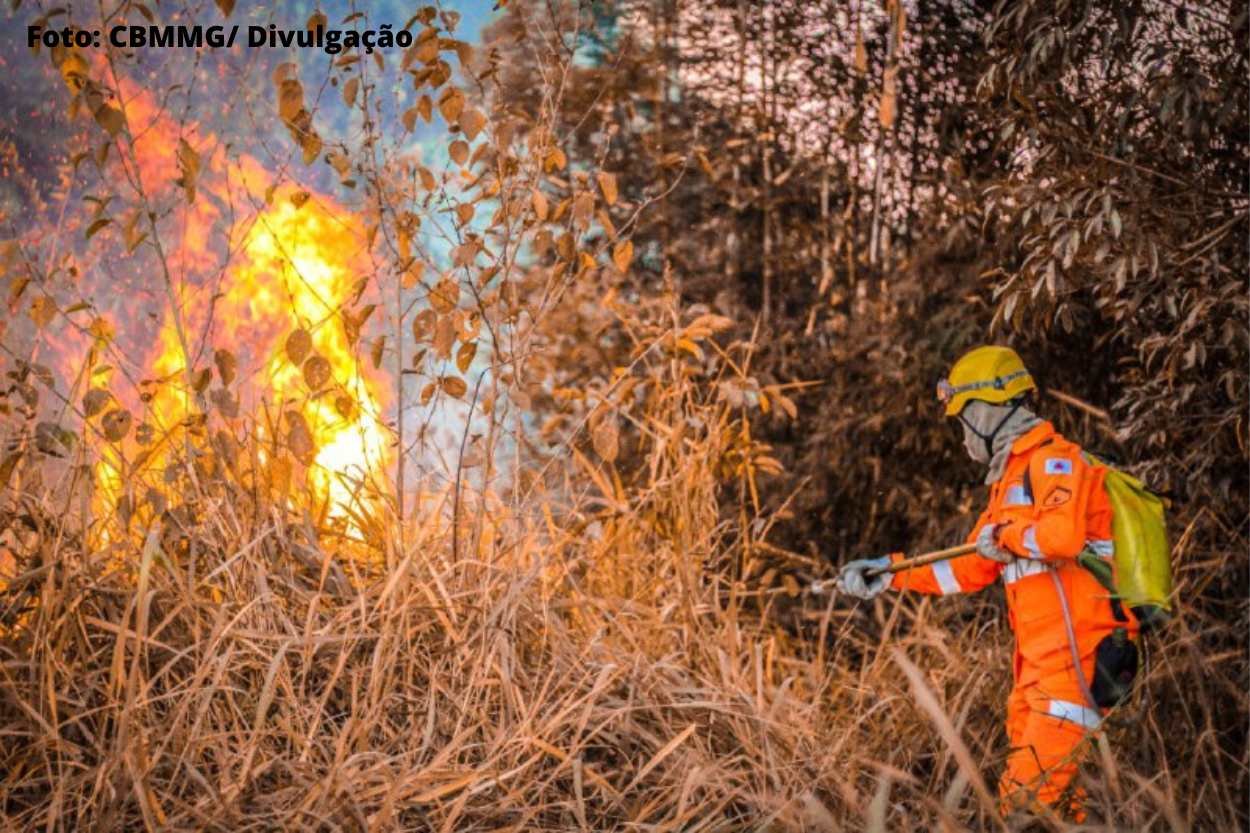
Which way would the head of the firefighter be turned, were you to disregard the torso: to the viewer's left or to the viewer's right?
to the viewer's left

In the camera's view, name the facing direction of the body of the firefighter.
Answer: to the viewer's left
